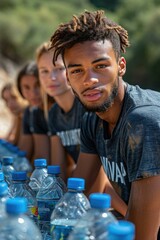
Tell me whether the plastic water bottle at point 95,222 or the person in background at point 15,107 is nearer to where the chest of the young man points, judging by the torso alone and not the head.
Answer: the plastic water bottle

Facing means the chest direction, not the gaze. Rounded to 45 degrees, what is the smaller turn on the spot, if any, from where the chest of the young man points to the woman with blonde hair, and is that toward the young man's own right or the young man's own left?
approximately 135° to the young man's own right

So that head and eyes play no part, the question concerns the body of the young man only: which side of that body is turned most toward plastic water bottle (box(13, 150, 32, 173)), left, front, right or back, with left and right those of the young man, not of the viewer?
right

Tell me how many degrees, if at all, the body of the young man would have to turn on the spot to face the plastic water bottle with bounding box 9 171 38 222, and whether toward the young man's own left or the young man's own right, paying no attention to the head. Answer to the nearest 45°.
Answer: approximately 45° to the young man's own right

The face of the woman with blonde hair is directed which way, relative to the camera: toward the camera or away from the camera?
toward the camera

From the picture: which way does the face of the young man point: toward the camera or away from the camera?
toward the camera

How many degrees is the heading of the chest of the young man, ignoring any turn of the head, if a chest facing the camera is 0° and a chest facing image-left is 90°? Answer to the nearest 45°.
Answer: approximately 45°

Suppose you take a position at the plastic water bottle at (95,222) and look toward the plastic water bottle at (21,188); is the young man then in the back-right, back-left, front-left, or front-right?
front-right

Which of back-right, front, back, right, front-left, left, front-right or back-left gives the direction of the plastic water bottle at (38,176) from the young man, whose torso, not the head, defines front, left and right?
right
